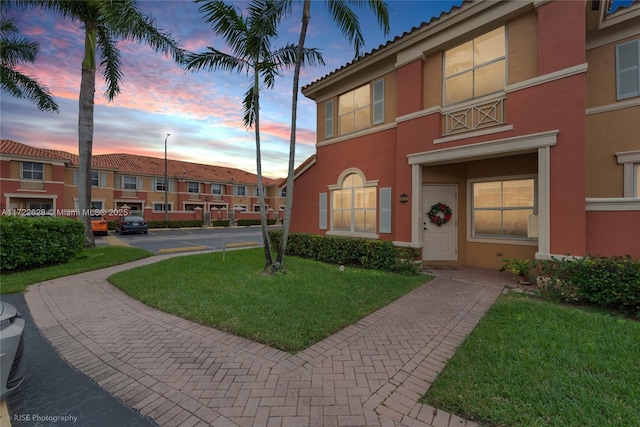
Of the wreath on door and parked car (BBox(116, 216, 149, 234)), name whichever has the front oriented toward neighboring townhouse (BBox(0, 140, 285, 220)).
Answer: the parked car

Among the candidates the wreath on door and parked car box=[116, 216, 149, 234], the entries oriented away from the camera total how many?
1

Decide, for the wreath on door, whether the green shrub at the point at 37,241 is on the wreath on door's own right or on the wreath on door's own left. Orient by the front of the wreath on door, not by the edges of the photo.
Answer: on the wreath on door's own right

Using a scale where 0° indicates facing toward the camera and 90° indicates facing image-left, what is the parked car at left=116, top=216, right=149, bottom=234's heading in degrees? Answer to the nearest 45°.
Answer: approximately 180°

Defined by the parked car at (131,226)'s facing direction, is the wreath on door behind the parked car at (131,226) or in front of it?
behind

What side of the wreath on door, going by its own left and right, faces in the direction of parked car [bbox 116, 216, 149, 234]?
right

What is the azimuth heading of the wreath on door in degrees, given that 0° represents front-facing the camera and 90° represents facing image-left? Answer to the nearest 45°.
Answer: approximately 0°

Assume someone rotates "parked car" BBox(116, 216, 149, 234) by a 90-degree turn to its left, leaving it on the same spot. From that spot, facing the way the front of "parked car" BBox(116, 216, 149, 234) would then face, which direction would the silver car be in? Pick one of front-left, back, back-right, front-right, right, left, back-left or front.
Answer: left

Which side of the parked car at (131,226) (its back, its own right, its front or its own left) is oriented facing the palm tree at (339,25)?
back
